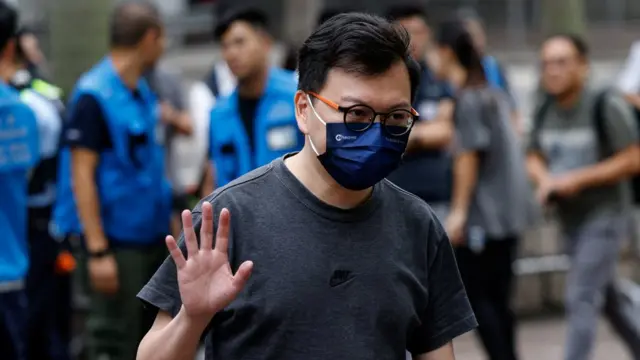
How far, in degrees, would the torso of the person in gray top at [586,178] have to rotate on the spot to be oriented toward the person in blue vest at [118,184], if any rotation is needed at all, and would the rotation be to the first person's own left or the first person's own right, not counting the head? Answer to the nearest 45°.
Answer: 0° — they already face them

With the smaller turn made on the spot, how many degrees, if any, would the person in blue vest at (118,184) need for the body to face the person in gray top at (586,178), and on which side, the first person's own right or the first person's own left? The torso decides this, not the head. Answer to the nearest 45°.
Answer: approximately 45° to the first person's own left

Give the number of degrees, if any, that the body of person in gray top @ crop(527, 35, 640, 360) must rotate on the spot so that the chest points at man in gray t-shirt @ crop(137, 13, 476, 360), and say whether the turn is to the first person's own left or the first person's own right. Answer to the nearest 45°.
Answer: approximately 45° to the first person's own left

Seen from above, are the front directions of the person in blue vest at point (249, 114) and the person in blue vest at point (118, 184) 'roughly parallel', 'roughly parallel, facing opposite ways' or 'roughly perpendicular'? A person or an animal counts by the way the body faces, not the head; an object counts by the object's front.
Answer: roughly perpendicular

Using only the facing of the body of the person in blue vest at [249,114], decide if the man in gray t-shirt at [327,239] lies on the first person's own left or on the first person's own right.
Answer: on the first person's own left

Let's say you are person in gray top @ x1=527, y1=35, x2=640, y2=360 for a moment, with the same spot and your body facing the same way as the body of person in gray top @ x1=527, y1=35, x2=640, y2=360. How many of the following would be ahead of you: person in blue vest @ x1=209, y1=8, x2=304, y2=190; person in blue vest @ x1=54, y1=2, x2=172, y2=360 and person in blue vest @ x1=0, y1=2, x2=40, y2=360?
3

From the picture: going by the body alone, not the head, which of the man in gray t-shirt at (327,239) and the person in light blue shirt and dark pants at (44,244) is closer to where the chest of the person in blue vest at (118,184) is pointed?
the man in gray t-shirt

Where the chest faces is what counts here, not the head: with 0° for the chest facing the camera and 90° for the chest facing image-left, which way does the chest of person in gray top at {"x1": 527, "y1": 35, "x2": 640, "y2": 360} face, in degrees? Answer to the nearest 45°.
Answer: approximately 45°

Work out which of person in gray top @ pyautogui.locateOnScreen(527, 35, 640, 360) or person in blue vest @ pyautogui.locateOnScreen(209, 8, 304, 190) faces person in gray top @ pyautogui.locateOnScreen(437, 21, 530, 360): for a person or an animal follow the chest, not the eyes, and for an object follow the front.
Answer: person in gray top @ pyautogui.locateOnScreen(527, 35, 640, 360)
